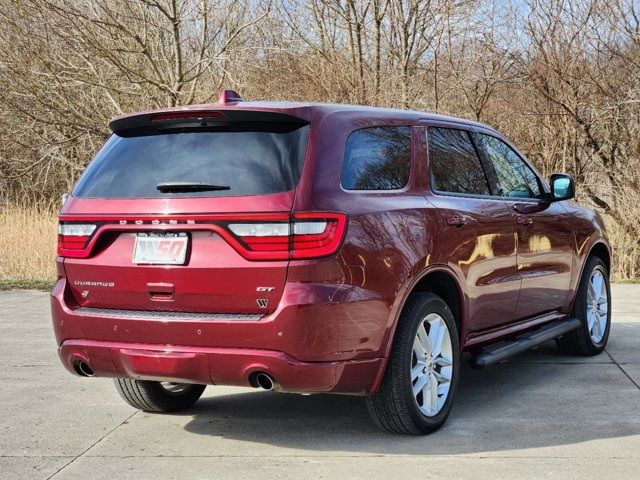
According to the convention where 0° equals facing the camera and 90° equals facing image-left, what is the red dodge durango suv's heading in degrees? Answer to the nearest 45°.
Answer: approximately 225°
